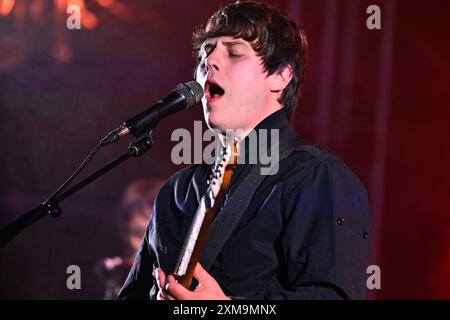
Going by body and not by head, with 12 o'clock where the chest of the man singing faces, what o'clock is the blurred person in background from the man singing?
The blurred person in background is roughly at 4 o'clock from the man singing.

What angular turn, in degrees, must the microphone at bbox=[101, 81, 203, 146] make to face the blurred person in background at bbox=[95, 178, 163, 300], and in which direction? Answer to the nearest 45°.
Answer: approximately 90° to its left

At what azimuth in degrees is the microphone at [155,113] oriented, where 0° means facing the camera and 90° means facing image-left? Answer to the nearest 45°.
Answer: approximately 270°

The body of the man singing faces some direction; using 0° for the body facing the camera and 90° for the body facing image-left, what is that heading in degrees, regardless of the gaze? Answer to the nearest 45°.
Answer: approximately 45°
